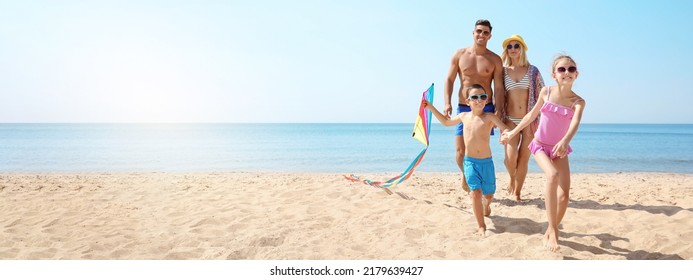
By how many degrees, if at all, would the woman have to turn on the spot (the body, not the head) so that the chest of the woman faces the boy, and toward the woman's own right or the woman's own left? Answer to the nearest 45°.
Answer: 0° — they already face them

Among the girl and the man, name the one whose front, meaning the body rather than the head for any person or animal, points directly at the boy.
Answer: the man

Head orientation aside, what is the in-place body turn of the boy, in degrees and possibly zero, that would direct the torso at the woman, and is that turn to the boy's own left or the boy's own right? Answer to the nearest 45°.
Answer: approximately 180°

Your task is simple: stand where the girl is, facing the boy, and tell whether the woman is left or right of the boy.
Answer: right

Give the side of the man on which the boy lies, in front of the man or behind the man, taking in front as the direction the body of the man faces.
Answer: in front

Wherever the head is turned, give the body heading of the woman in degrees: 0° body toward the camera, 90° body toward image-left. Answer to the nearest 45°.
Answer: approximately 0°
